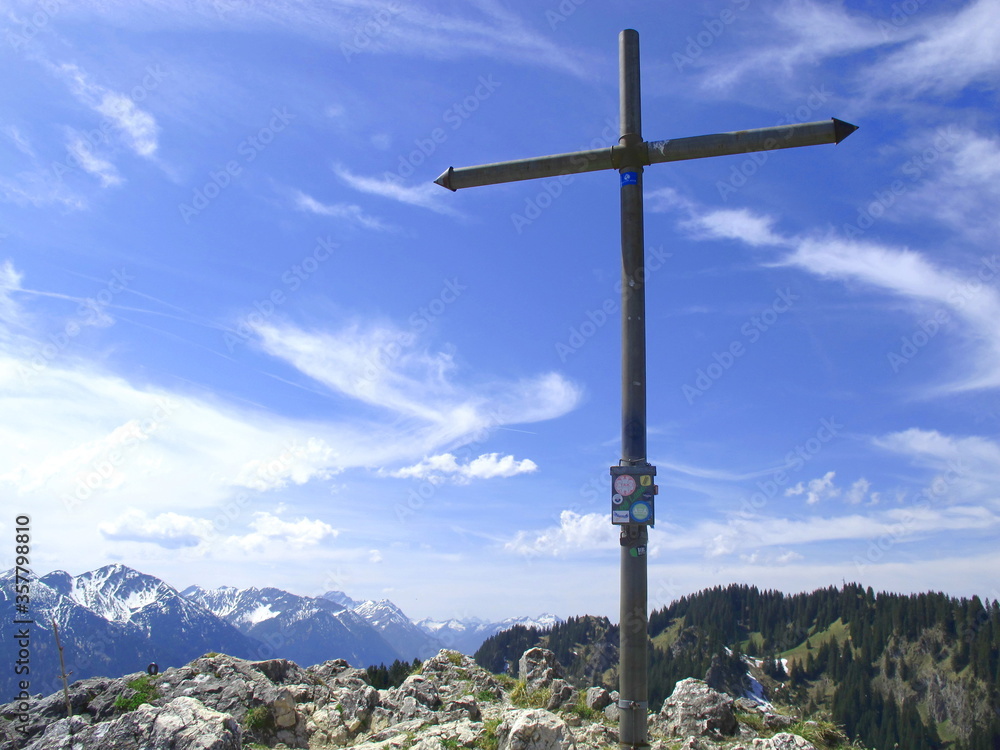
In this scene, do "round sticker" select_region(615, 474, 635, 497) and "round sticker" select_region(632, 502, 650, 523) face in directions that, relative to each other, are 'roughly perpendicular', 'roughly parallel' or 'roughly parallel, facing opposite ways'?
roughly parallel

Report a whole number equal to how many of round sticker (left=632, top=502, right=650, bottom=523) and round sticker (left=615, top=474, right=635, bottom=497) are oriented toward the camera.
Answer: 2

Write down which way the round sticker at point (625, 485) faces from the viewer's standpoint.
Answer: facing the viewer

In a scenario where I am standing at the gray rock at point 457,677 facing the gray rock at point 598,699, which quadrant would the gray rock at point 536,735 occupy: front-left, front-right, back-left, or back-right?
front-right

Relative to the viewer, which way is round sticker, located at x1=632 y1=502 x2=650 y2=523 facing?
toward the camera

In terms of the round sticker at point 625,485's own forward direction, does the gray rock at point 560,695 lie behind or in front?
behind
